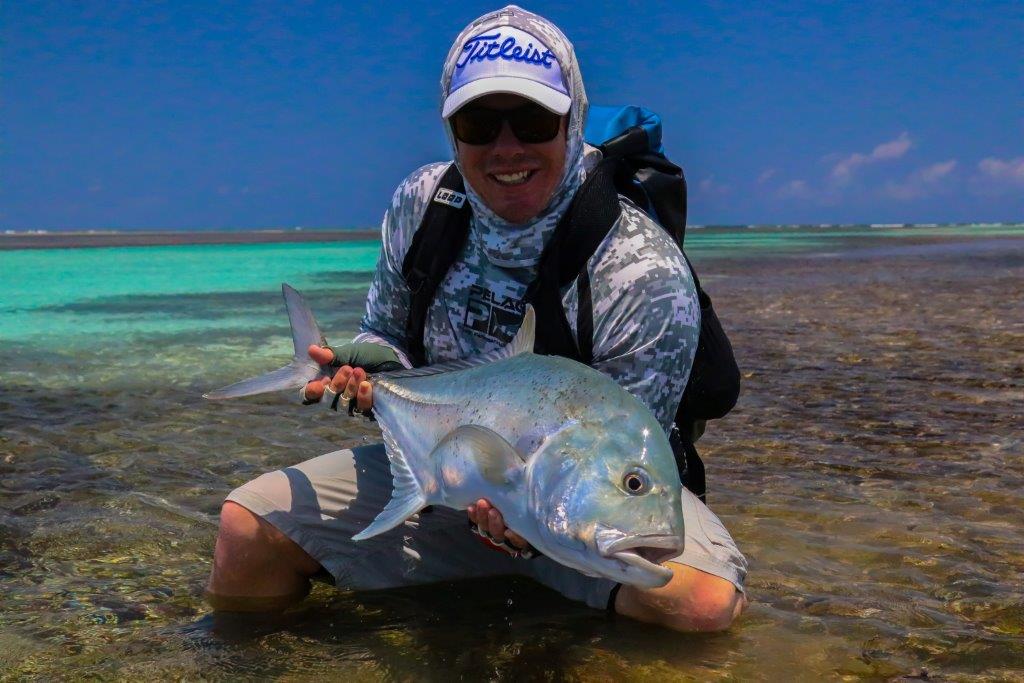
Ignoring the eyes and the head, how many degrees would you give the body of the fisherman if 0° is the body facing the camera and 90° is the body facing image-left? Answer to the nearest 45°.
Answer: approximately 0°
